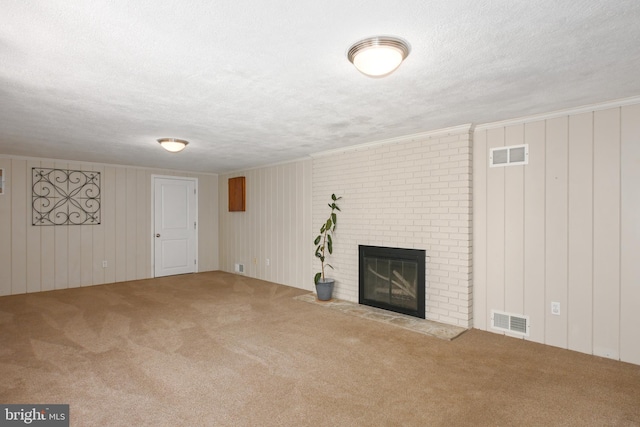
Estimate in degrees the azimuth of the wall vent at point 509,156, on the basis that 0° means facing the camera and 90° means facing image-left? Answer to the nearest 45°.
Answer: approximately 0°

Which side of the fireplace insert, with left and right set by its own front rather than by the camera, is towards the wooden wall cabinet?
right

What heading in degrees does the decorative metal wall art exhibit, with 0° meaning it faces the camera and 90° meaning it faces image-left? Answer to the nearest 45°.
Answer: approximately 0°

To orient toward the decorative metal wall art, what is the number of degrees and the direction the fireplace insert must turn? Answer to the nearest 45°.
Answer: approximately 45° to its right

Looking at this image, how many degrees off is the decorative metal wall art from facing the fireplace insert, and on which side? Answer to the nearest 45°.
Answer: approximately 45° to its left

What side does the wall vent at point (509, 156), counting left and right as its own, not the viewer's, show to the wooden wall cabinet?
right

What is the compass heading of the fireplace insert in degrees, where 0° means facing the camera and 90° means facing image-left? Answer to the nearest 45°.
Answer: approximately 45°

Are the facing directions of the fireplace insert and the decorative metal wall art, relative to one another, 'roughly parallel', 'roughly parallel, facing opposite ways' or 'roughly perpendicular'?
roughly perpendicular

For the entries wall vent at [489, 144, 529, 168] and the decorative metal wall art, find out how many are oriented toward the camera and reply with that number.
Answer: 2

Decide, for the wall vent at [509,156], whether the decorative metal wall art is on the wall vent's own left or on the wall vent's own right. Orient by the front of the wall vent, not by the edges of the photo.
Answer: on the wall vent's own right
